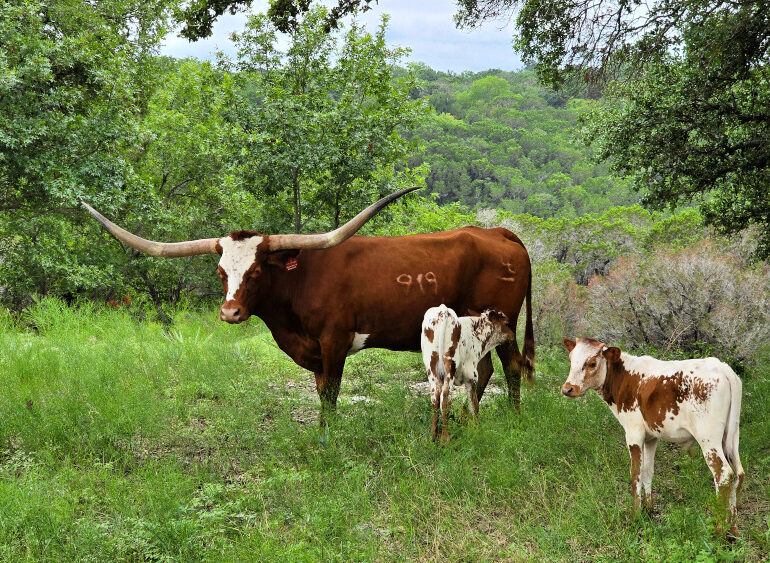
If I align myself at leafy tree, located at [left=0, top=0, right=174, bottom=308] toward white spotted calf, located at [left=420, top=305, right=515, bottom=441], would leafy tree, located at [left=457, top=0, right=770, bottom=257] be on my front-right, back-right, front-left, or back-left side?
front-left

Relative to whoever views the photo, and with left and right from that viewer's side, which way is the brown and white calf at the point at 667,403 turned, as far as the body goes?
facing away from the viewer and to the left of the viewer

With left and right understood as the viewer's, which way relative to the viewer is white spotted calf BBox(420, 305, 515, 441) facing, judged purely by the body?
facing away from the viewer and to the right of the viewer

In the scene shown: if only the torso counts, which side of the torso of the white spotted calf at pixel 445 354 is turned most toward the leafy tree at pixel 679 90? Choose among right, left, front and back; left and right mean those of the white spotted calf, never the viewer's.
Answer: front

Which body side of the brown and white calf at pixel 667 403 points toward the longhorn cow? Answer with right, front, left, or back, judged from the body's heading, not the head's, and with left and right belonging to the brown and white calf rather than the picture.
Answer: front

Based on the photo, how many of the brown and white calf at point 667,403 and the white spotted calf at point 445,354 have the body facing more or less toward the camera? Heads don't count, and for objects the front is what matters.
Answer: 0

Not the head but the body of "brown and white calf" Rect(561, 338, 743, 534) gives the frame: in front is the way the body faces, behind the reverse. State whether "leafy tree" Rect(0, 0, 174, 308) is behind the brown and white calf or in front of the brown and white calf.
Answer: in front

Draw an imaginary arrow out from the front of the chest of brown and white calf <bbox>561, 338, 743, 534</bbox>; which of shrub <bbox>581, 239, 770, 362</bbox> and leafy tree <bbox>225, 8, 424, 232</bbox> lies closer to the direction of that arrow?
the leafy tree

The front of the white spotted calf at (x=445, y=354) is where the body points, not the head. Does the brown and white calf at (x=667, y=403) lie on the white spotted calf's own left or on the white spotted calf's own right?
on the white spotted calf's own right

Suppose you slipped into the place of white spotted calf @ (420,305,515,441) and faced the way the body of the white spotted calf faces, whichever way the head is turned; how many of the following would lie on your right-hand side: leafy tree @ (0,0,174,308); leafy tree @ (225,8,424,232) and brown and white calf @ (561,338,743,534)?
1

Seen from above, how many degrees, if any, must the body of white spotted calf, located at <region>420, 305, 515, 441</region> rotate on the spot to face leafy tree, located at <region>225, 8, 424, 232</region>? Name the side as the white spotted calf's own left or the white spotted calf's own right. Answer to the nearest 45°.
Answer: approximately 45° to the white spotted calf's own left

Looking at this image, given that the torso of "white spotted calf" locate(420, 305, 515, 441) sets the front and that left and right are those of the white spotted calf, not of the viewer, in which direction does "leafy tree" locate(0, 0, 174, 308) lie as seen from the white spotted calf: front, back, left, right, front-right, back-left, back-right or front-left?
left
